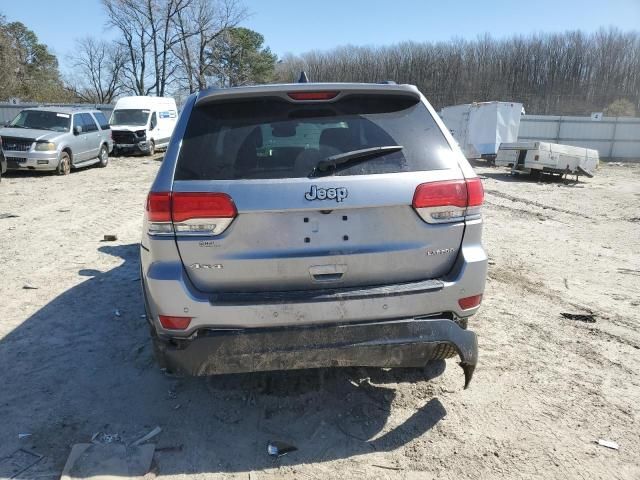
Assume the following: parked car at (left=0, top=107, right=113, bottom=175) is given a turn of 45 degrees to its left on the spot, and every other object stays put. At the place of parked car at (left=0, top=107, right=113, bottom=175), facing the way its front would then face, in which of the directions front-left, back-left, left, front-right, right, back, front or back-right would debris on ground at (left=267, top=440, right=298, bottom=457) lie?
front

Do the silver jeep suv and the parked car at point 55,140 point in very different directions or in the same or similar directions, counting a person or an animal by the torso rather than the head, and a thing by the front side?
very different directions

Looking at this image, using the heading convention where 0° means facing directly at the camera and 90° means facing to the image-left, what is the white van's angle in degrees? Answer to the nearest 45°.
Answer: approximately 45°

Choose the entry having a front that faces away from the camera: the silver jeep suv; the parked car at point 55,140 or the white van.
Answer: the silver jeep suv

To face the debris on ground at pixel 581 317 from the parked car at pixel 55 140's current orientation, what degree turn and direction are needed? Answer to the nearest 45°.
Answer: approximately 45° to its left

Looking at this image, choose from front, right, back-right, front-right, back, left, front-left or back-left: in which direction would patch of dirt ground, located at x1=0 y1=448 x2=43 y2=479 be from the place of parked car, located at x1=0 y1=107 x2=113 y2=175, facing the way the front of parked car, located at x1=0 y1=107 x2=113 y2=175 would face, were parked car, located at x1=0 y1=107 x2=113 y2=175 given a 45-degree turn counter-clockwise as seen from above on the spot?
front

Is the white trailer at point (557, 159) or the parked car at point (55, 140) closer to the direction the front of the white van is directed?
the parked car

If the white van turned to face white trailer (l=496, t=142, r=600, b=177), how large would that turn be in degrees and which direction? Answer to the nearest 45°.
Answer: approximately 90° to its left

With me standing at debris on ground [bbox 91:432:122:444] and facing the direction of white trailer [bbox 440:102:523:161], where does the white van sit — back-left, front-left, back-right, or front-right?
front-left

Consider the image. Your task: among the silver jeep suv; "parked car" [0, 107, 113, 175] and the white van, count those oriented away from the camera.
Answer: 1

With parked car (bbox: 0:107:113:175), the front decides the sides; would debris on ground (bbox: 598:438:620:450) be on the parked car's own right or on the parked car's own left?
on the parked car's own left

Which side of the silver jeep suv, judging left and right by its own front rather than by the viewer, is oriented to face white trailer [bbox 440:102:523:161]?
front

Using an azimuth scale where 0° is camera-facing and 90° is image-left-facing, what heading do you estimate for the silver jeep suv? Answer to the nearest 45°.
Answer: approximately 180°

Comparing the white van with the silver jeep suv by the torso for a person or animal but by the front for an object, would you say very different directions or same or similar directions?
very different directions

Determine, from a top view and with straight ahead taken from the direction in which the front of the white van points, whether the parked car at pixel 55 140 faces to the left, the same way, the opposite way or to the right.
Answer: the same way

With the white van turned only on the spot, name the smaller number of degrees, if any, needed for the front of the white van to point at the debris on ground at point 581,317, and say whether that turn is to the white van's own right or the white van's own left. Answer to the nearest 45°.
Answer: approximately 45° to the white van's own left

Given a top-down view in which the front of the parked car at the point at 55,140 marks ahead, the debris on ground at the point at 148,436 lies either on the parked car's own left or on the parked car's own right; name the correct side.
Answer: on the parked car's own left

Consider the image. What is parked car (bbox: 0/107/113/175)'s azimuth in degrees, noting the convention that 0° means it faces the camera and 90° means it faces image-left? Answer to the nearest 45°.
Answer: approximately 45°
